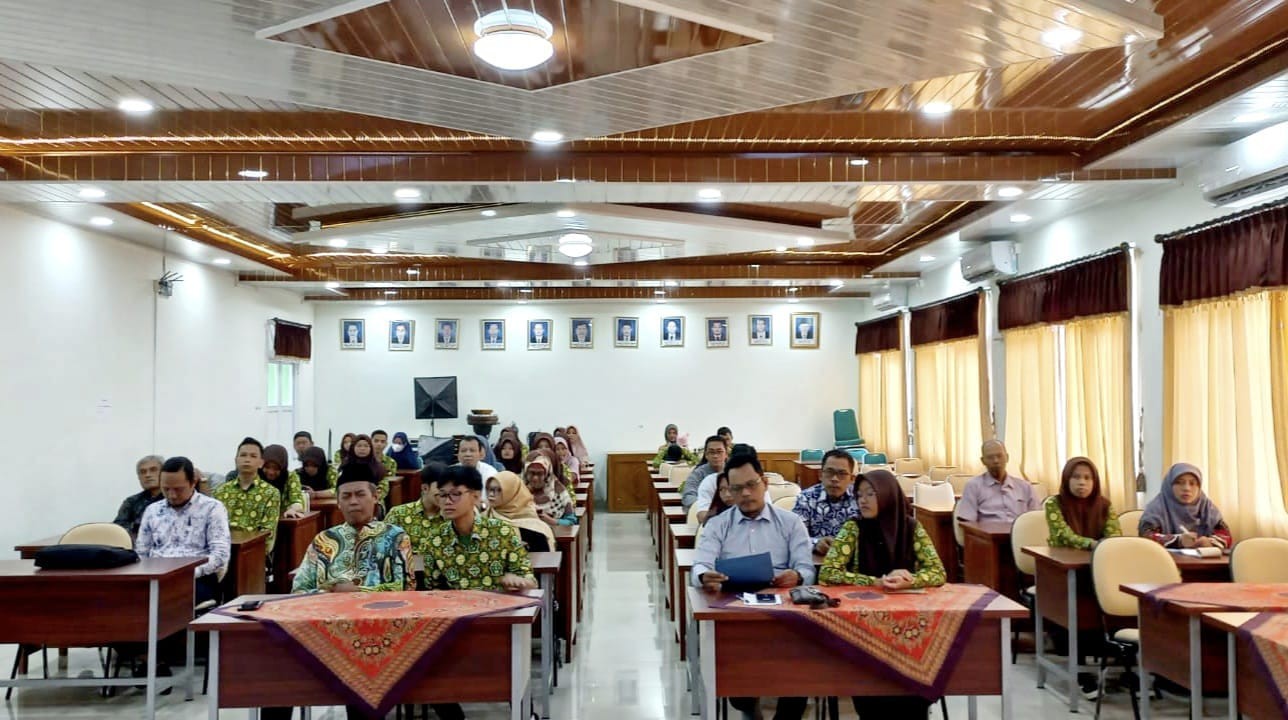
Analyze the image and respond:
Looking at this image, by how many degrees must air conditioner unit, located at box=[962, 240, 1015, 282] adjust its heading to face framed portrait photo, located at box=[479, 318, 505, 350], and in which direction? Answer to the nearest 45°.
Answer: approximately 90° to its right

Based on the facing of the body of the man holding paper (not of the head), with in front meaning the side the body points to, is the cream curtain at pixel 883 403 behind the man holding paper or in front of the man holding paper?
behind

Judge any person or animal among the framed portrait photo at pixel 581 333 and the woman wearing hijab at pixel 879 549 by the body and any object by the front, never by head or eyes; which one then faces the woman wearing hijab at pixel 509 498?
the framed portrait photo

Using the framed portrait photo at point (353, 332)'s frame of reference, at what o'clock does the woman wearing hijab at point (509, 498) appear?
The woman wearing hijab is roughly at 12 o'clock from the framed portrait photo.

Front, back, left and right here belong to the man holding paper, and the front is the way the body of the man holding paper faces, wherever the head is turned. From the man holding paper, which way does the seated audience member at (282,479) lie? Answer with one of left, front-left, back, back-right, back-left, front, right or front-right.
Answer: back-right

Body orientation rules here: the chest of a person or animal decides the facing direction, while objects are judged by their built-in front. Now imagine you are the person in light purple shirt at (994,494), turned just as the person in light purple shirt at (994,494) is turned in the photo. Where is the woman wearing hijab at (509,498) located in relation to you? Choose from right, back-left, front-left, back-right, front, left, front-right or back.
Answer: front-right

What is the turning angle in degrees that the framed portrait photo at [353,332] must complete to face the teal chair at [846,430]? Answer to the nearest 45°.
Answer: approximately 90° to its left

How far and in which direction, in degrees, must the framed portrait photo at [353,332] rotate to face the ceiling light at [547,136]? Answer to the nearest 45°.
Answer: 0° — it already faces it
